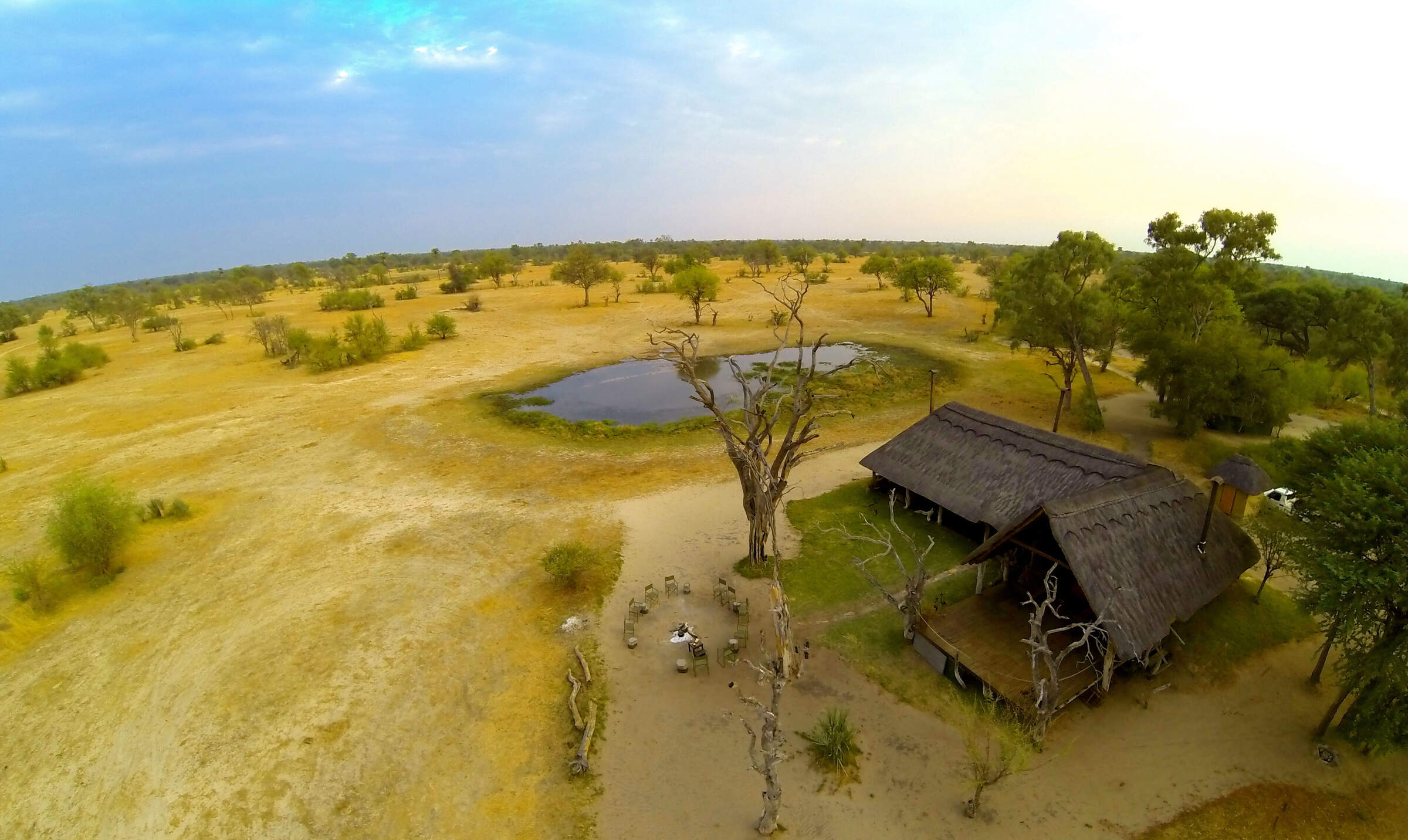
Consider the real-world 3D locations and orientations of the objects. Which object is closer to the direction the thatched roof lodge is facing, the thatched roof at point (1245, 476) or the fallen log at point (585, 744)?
the fallen log

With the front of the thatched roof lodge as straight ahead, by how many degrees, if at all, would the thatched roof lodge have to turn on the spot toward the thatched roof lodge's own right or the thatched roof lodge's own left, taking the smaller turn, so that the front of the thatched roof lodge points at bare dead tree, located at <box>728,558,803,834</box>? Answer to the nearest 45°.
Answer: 0° — it already faces it

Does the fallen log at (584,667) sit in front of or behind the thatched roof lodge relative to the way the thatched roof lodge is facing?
in front

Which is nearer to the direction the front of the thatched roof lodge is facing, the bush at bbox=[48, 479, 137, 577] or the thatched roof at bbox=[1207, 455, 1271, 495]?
the bush

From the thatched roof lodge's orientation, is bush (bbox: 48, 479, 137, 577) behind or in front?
in front

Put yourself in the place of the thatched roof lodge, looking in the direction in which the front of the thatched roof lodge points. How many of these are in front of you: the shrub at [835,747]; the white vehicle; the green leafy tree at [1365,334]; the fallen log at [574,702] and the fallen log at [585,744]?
3

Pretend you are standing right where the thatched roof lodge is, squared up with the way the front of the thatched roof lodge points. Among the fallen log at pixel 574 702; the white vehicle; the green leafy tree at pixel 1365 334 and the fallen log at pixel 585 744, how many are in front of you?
2

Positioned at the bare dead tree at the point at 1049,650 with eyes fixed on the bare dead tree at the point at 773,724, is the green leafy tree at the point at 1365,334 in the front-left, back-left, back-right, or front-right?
back-right

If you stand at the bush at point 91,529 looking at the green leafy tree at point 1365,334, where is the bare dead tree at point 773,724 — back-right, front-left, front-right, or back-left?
front-right

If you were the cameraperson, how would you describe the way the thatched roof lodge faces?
facing the viewer and to the left of the viewer

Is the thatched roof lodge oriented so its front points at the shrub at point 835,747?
yes

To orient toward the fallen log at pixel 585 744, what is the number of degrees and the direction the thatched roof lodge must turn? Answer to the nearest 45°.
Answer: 0° — it already faces it

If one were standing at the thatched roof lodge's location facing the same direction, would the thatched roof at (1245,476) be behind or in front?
behind

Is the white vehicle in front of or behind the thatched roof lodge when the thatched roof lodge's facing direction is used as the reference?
behind

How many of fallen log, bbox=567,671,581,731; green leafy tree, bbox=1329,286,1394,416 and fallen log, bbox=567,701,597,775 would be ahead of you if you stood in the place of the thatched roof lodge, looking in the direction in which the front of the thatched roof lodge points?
2

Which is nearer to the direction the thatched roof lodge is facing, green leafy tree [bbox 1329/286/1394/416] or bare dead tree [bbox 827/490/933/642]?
the bare dead tree
